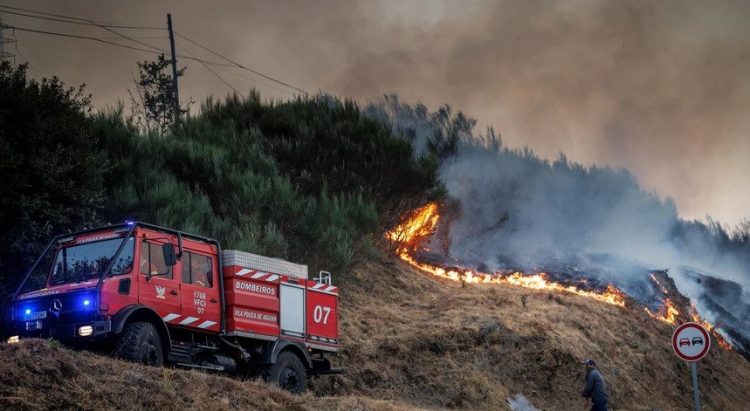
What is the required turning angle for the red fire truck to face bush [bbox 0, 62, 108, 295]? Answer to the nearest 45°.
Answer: approximately 90° to its right

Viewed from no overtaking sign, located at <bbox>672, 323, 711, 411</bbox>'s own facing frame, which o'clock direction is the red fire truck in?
The red fire truck is roughly at 2 o'clock from the no overtaking sign.

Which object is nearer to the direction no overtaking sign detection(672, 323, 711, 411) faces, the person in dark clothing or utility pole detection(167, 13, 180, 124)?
the person in dark clothing

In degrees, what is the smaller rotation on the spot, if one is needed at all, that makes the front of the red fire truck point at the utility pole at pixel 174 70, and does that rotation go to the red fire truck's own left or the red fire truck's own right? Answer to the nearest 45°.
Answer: approximately 135° to the red fire truck's own right

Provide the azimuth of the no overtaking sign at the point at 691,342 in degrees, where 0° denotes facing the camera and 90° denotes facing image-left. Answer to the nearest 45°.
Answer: approximately 0°

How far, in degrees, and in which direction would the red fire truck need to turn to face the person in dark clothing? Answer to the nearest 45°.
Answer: approximately 135° to its left

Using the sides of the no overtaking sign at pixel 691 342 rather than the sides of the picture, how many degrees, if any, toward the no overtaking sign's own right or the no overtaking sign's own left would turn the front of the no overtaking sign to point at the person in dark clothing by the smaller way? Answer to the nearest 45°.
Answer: approximately 90° to the no overtaking sign's own right
